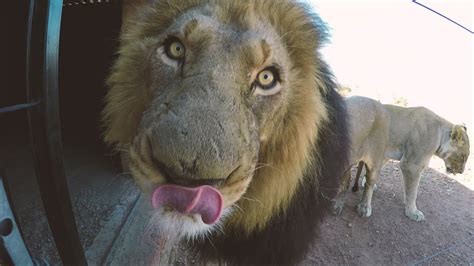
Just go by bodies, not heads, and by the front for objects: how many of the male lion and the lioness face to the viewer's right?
1

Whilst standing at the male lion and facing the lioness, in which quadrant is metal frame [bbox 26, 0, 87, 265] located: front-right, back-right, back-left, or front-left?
back-left

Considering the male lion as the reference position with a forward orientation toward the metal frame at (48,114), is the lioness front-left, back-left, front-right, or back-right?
back-right

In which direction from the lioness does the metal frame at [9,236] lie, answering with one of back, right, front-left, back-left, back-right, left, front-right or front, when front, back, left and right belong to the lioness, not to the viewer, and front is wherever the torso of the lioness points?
right

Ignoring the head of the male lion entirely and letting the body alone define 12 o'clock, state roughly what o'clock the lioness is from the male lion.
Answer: The lioness is roughly at 7 o'clock from the male lion.

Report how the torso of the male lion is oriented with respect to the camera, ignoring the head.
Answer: toward the camera

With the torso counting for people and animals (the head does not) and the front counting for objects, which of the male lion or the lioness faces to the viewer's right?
the lioness

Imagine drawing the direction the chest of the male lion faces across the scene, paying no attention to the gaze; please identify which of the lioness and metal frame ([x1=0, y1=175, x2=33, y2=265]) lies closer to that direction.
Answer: the metal frame

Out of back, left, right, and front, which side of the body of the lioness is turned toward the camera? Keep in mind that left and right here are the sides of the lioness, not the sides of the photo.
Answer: right

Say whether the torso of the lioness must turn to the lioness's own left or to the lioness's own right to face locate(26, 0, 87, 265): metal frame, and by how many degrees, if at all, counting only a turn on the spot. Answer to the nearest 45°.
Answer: approximately 90° to the lioness's own right
